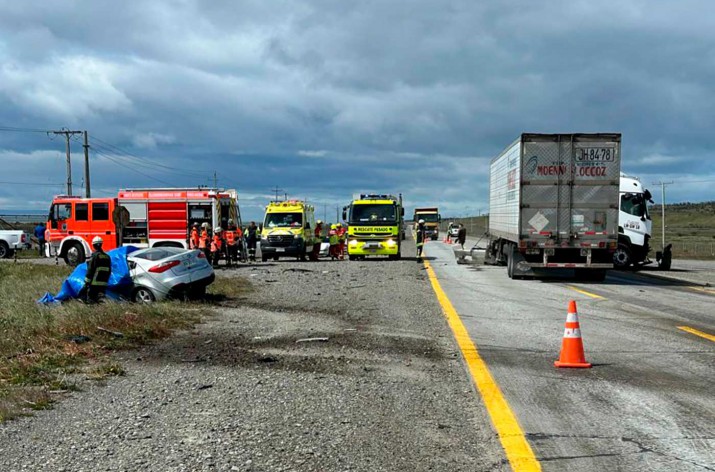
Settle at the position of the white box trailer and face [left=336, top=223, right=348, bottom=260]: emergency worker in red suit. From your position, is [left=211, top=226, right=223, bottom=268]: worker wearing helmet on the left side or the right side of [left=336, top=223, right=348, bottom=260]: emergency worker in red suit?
left

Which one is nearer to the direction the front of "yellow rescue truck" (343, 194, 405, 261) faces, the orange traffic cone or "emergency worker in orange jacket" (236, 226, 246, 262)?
the orange traffic cone

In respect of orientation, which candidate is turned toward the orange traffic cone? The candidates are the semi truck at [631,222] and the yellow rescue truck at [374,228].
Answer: the yellow rescue truck

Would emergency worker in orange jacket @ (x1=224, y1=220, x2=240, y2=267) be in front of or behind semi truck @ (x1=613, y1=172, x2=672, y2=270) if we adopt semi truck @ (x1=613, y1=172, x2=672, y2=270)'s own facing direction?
behind

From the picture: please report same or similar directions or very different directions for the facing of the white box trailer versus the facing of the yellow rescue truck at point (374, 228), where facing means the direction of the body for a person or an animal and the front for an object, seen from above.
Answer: very different directions

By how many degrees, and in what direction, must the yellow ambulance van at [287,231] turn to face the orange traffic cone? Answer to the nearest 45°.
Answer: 0° — it already faces it

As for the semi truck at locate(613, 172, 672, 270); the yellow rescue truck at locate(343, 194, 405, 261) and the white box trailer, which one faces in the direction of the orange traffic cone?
the yellow rescue truck

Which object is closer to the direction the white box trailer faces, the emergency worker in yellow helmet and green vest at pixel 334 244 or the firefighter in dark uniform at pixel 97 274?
the emergency worker in yellow helmet and green vest

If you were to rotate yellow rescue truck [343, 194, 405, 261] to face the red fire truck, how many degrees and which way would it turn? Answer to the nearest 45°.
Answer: approximately 90° to its right

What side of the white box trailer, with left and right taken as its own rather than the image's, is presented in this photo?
back
